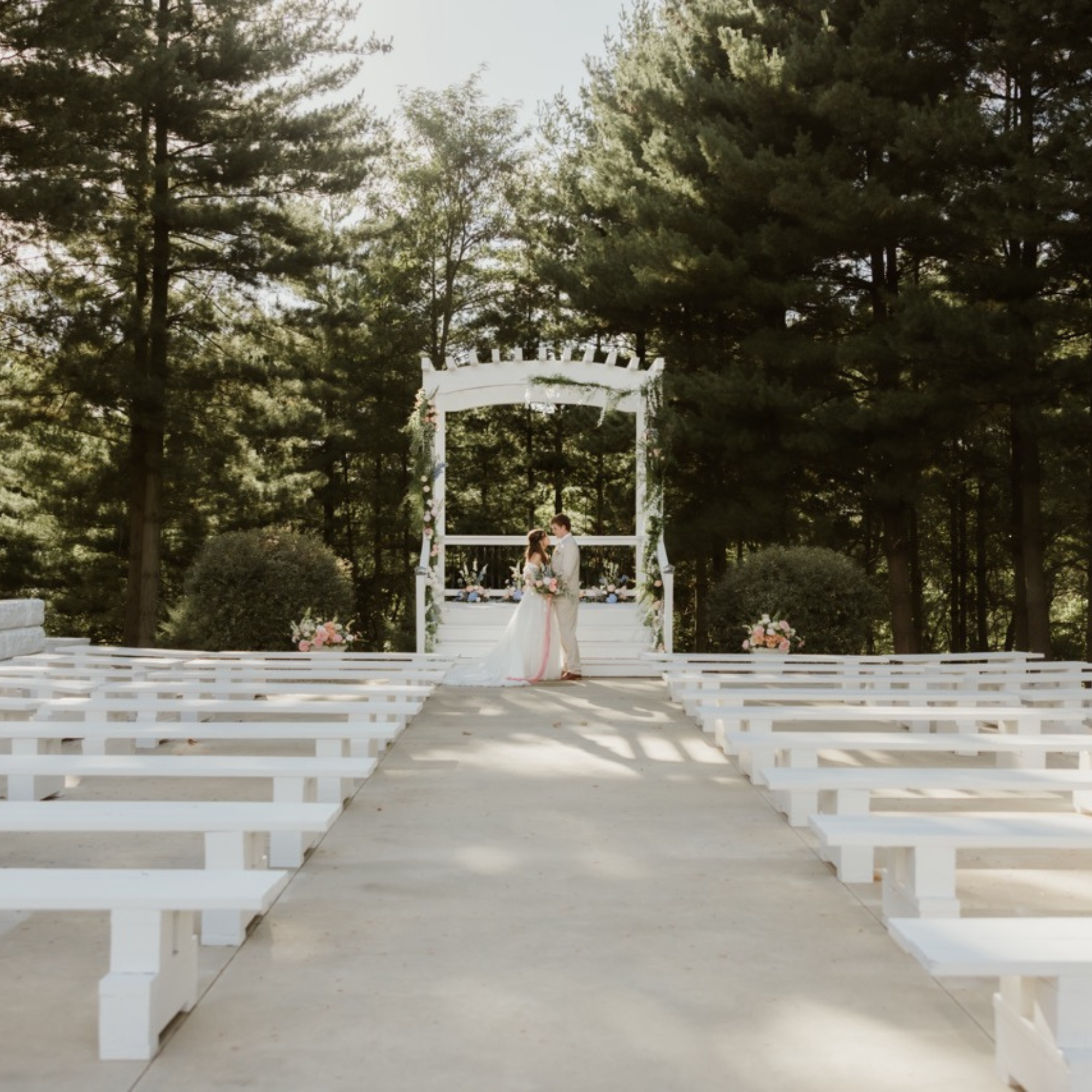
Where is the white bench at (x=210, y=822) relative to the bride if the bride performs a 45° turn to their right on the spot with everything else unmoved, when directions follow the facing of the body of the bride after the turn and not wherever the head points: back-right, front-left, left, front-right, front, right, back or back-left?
front-right

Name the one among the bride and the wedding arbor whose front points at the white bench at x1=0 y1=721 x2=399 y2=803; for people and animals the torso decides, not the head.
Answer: the wedding arbor

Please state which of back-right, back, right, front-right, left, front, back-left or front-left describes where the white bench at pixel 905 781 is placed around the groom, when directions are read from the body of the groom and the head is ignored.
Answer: left

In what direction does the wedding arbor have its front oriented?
toward the camera

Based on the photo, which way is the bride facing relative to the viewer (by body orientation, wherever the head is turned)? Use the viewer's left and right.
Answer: facing to the right of the viewer

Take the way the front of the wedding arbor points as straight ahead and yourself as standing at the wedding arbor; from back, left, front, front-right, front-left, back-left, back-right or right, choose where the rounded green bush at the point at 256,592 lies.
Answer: right

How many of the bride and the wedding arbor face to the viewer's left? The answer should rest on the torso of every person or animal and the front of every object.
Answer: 0

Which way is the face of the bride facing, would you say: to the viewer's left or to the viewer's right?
to the viewer's right

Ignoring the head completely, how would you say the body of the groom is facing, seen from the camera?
to the viewer's left

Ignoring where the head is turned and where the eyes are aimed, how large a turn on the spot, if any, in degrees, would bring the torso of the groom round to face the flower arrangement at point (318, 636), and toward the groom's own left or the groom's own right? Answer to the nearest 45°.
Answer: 0° — they already face it

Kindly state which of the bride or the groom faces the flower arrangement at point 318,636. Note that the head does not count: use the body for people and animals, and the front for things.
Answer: the groom

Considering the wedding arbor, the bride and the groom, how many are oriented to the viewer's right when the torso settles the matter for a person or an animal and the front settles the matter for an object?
1

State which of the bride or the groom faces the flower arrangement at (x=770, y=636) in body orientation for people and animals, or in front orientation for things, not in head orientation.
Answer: the bride

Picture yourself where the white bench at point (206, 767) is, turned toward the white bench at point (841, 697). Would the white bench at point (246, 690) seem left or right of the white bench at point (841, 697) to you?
left

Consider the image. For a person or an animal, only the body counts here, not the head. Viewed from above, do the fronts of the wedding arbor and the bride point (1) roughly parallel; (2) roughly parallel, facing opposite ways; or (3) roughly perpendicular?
roughly perpendicular

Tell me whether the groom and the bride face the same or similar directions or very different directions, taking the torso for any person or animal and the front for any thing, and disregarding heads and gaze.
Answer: very different directions

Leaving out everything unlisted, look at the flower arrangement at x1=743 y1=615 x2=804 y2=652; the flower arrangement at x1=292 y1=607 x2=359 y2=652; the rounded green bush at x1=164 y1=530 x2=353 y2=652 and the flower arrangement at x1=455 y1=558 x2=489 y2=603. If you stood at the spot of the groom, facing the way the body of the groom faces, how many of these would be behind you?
1
